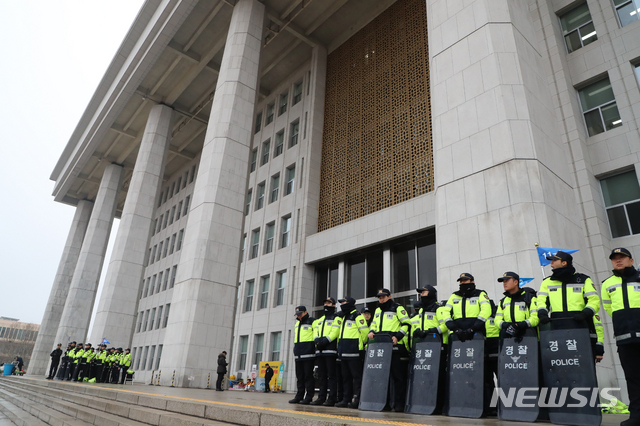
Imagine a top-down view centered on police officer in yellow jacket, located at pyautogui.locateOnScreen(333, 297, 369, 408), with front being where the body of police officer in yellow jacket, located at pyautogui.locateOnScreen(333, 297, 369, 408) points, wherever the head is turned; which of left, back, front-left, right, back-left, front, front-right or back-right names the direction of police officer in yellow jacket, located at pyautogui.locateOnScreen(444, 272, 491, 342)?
left

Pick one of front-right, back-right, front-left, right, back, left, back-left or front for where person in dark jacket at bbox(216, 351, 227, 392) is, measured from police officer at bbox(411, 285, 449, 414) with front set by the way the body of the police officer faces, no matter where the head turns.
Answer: right

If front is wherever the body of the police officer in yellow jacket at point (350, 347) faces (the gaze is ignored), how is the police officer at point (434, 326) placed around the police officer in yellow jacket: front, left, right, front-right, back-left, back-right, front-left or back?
left

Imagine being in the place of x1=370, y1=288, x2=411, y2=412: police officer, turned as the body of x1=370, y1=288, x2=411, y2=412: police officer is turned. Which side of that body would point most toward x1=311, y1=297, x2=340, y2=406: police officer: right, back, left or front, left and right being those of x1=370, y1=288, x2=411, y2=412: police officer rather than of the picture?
right

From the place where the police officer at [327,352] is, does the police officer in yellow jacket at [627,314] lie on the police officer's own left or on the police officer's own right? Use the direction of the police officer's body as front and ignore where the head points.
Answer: on the police officer's own left

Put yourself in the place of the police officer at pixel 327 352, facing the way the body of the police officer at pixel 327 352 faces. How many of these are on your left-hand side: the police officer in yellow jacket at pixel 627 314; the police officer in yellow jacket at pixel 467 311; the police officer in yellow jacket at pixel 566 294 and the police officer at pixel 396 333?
4

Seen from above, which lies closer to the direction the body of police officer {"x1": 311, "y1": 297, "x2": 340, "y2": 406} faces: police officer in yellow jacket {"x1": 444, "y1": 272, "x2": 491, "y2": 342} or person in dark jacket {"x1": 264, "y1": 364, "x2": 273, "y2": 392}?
the police officer in yellow jacket

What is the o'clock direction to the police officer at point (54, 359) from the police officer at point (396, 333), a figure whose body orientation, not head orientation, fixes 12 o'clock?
the police officer at point (54, 359) is roughly at 3 o'clock from the police officer at point (396, 333).

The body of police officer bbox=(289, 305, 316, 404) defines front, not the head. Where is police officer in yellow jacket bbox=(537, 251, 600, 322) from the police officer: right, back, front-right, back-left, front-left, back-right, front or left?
left

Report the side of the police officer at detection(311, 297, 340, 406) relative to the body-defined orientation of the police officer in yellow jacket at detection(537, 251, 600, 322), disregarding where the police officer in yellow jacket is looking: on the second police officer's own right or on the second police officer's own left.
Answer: on the second police officer's own right

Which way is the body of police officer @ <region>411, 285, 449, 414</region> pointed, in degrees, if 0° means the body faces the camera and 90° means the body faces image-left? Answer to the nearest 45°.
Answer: approximately 45°

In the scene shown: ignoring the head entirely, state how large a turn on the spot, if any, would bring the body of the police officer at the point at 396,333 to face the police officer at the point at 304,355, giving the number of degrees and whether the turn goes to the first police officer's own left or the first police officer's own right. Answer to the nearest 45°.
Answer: approximately 90° to the first police officer's own right

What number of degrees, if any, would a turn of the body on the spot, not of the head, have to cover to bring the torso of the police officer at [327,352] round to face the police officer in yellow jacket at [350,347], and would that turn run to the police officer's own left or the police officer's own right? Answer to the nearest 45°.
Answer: approximately 90° to the police officer's own left

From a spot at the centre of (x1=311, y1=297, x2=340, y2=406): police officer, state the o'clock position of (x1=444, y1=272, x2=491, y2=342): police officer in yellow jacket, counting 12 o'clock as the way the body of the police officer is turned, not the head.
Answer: The police officer in yellow jacket is roughly at 9 o'clock from the police officer.

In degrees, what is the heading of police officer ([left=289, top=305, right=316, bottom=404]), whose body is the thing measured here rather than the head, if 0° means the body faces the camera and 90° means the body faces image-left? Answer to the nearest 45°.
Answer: approximately 45°
